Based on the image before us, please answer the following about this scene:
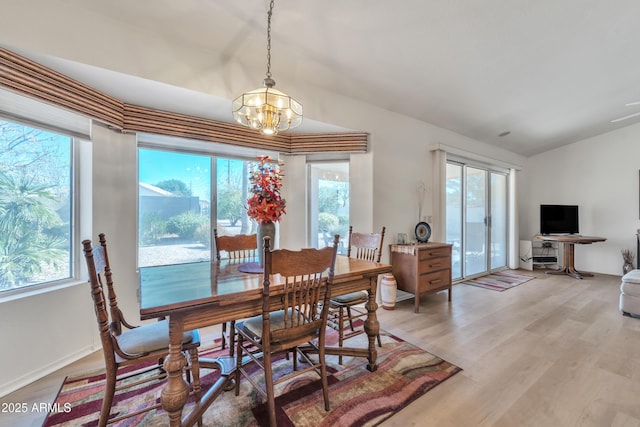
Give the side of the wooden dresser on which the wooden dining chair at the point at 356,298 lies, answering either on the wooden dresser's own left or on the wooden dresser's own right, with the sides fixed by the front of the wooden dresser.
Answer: on the wooden dresser's own right

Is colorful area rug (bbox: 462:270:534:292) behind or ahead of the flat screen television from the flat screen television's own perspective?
ahead

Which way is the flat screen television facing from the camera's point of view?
toward the camera

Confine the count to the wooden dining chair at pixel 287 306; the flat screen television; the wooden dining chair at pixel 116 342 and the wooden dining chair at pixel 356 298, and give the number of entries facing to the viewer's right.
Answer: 1

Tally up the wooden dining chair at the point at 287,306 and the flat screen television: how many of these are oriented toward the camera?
1

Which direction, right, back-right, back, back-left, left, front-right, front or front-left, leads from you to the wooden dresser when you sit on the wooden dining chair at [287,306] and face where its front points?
right

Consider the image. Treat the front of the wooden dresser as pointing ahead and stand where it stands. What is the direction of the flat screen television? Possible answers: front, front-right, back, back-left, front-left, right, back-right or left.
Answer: left

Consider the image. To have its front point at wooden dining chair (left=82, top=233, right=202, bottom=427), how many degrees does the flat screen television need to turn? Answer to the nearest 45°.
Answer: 0° — it already faces it

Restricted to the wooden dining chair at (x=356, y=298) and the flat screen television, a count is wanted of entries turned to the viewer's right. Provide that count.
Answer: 0

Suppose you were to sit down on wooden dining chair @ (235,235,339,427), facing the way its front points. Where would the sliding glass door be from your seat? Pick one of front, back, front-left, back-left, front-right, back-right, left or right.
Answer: right

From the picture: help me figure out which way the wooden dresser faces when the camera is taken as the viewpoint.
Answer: facing the viewer and to the right of the viewer

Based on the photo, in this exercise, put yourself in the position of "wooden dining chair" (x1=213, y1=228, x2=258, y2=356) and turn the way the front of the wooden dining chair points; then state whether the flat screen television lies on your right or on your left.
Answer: on your left

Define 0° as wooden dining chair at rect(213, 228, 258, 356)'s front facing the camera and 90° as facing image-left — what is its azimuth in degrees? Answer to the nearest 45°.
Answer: approximately 315°

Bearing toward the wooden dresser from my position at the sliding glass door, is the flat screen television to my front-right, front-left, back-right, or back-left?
back-left

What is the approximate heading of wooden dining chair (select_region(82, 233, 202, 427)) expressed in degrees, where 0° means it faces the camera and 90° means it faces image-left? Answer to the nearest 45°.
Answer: approximately 270°

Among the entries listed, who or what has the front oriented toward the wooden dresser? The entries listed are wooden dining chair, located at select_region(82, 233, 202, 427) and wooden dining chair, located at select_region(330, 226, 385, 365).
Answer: wooden dining chair, located at select_region(82, 233, 202, 427)
